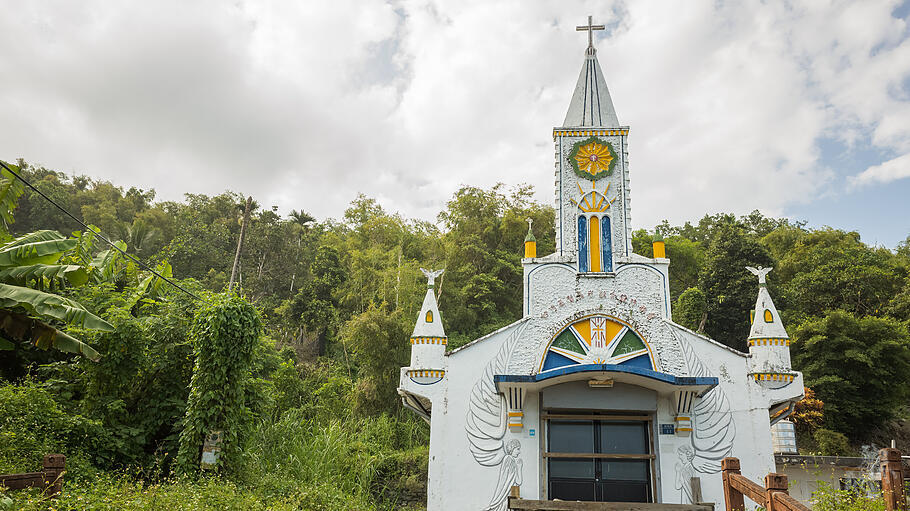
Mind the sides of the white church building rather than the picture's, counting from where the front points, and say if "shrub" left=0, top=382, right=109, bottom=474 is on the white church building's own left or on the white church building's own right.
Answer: on the white church building's own right

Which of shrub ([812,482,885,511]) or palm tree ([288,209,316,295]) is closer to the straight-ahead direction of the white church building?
the shrub

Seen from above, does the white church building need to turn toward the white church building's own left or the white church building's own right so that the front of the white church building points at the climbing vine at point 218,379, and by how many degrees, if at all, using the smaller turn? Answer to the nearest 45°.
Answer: approximately 90° to the white church building's own right

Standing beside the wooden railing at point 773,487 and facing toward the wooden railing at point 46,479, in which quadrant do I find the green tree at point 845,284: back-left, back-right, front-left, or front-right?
back-right

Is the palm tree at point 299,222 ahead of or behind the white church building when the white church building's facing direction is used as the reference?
behind

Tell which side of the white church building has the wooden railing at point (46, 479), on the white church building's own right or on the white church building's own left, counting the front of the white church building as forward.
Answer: on the white church building's own right

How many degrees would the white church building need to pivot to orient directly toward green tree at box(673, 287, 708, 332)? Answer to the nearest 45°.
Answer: approximately 180°

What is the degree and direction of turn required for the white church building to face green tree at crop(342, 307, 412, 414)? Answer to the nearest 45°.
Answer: approximately 135° to its right

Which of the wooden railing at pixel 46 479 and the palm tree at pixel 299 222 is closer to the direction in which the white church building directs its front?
the wooden railing

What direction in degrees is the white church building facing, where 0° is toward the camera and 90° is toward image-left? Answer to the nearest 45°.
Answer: approximately 0°
